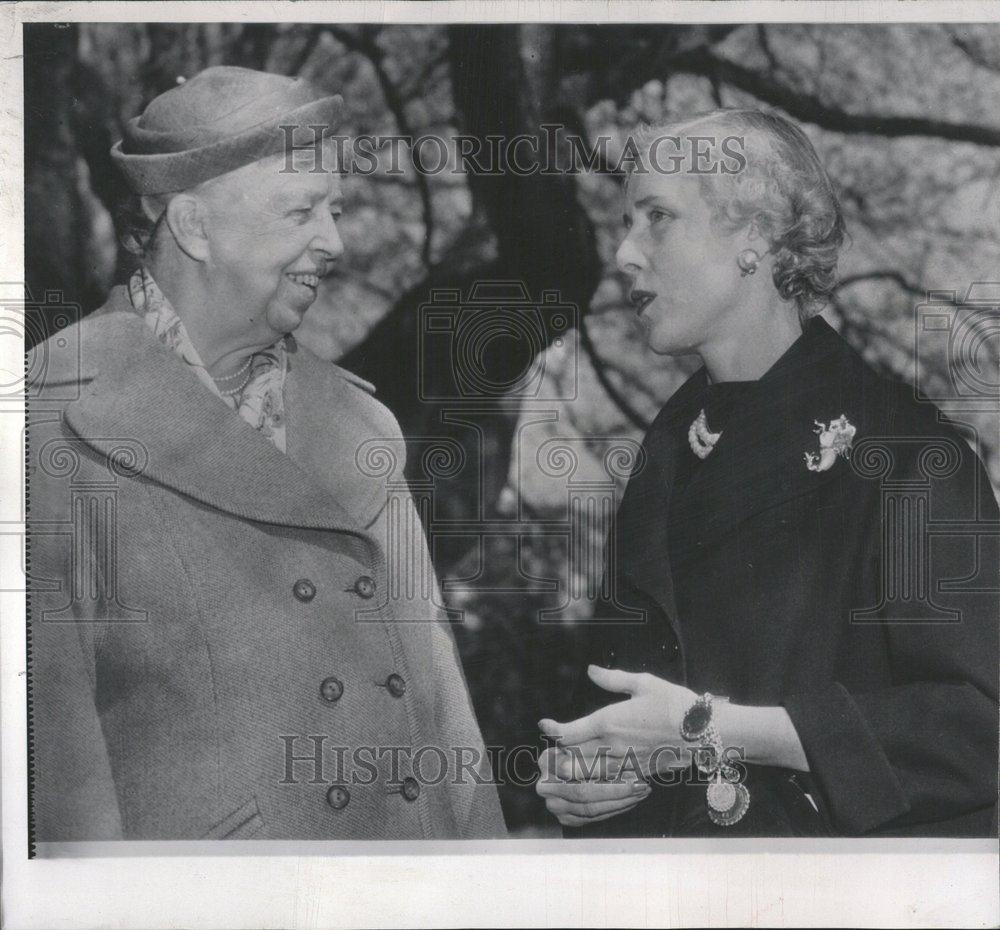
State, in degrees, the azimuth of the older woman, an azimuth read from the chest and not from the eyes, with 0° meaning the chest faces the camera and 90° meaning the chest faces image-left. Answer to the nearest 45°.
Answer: approximately 315°

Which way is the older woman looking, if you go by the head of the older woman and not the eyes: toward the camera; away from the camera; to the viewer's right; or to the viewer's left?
to the viewer's right

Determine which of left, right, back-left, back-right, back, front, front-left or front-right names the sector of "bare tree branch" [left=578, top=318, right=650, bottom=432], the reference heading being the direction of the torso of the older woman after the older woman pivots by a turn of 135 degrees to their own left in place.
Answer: front
